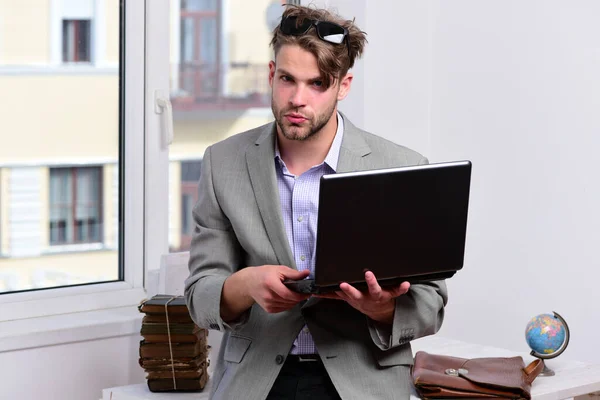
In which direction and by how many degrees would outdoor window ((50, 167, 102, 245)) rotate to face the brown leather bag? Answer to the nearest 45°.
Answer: approximately 45° to its left

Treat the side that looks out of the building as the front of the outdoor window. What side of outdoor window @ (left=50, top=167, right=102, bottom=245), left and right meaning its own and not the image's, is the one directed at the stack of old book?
front

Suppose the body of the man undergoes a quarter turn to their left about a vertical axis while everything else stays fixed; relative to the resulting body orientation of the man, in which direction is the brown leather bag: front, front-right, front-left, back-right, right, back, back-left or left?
front-left

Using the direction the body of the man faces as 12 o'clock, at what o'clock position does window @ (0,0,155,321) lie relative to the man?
The window is roughly at 5 o'clock from the man.

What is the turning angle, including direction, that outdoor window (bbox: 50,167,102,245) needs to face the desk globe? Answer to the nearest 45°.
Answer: approximately 45° to its left

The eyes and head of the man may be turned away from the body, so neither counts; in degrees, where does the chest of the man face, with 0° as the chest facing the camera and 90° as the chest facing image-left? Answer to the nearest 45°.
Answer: approximately 0°

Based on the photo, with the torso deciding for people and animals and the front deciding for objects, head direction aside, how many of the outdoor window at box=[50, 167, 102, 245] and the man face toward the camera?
2

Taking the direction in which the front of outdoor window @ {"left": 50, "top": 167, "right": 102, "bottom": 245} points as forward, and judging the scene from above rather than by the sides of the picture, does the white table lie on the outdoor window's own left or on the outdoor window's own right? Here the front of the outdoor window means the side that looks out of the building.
on the outdoor window's own left

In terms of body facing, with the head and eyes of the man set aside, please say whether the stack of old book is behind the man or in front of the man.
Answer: behind
